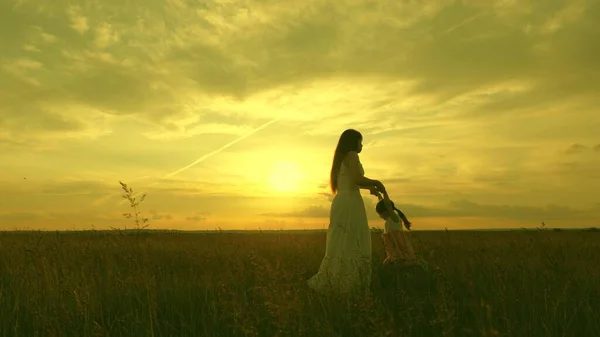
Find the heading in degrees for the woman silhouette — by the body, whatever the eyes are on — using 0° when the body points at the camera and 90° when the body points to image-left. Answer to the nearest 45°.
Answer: approximately 270°
